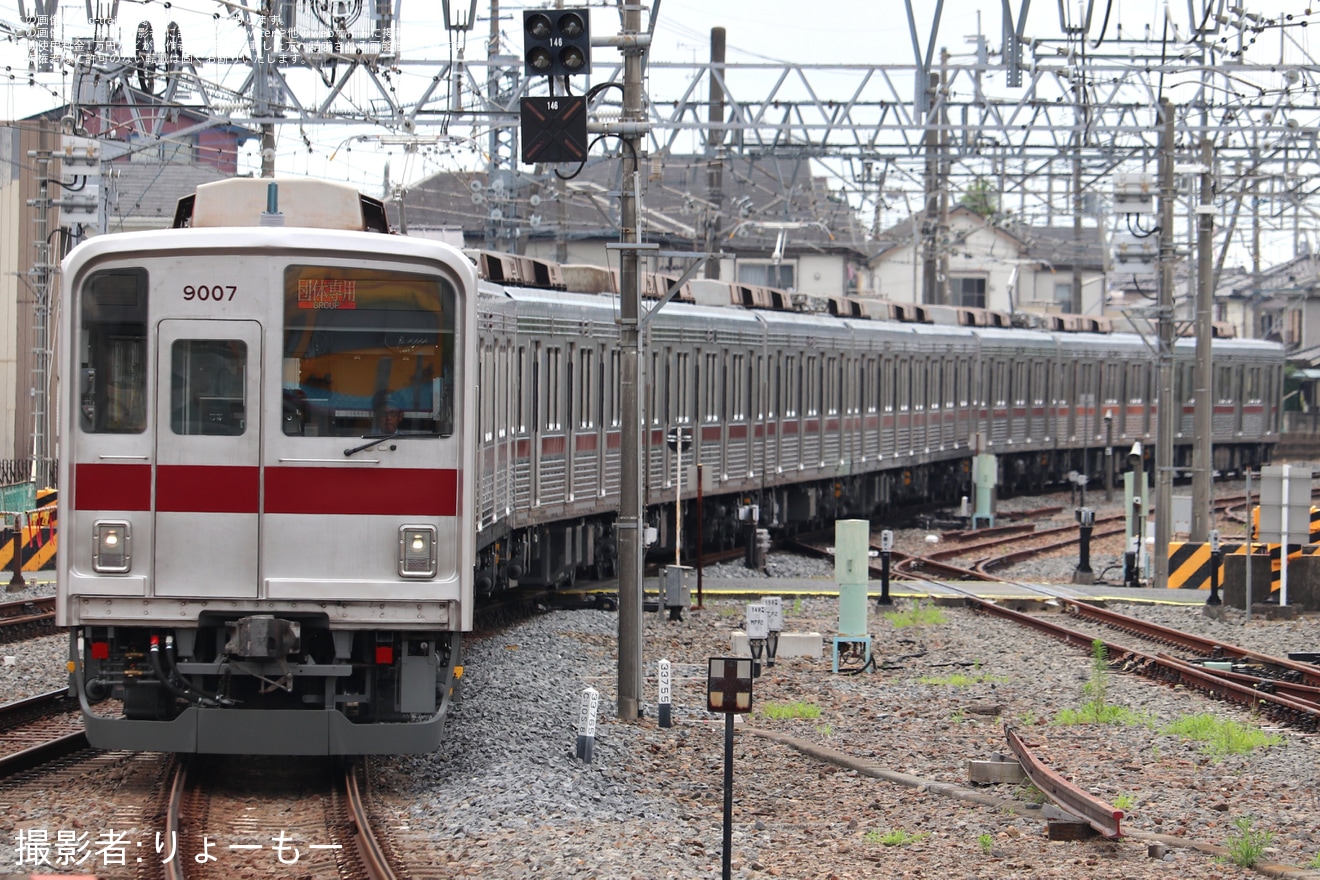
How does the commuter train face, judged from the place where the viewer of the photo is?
facing the viewer

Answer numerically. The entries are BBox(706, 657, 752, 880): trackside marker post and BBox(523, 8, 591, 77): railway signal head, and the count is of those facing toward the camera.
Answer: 2

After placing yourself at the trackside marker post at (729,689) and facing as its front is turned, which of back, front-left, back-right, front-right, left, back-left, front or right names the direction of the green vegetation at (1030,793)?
back-left

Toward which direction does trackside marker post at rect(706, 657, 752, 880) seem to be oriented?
toward the camera

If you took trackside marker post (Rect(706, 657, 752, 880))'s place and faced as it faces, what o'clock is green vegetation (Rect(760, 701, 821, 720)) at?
The green vegetation is roughly at 6 o'clock from the trackside marker post.

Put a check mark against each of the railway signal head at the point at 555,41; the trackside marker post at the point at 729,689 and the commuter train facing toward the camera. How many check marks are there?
3

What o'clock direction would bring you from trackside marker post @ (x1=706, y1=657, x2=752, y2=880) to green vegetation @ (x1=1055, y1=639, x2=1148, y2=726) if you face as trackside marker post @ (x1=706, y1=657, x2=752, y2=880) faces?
The green vegetation is roughly at 7 o'clock from the trackside marker post.

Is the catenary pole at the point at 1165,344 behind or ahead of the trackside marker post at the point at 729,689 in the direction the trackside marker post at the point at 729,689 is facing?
behind
